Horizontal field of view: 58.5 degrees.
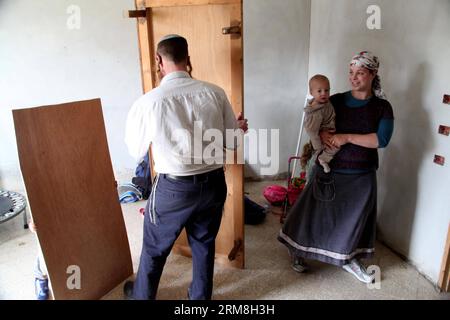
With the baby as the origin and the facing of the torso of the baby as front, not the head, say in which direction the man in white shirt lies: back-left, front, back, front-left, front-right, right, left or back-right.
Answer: right

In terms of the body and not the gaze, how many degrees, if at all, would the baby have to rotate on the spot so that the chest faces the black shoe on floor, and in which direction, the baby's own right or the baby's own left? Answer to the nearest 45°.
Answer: approximately 90° to the baby's own right

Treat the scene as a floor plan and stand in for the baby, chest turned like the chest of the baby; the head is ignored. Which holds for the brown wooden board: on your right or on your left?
on your right

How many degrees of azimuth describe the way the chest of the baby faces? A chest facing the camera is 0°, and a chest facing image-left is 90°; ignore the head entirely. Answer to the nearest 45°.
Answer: approximately 315°
